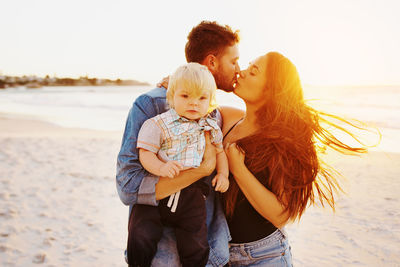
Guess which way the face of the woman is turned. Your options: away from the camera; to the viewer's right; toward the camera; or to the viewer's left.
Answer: to the viewer's left

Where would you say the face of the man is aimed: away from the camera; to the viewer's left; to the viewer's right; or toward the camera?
to the viewer's right

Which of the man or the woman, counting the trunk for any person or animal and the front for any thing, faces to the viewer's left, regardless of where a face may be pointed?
the woman

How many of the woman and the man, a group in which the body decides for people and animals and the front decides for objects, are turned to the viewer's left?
1

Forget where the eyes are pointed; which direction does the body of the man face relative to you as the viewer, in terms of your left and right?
facing the viewer and to the right of the viewer

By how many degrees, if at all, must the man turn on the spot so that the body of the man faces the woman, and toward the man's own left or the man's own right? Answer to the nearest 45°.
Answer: approximately 90° to the man's own left

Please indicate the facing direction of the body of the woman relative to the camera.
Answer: to the viewer's left

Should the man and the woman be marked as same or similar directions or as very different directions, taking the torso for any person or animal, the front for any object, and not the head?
very different directions

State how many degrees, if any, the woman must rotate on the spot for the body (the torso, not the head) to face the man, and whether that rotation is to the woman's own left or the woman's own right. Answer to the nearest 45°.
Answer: approximately 45° to the woman's own right
